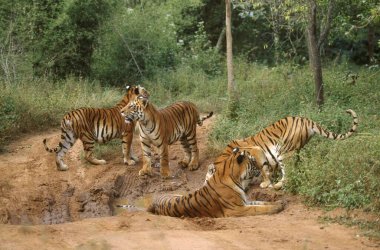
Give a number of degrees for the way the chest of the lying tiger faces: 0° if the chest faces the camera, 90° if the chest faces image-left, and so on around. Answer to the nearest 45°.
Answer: approximately 270°

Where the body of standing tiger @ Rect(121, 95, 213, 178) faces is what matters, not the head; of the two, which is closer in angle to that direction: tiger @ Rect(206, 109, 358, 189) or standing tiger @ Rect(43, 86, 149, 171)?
the standing tiger

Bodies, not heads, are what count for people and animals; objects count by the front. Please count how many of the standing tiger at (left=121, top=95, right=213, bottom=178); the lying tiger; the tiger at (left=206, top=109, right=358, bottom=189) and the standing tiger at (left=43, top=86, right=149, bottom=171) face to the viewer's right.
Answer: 2

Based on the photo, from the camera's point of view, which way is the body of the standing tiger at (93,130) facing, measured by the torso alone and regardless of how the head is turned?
to the viewer's right

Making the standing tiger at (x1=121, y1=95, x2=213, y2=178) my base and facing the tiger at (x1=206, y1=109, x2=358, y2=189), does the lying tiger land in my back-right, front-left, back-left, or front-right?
front-right

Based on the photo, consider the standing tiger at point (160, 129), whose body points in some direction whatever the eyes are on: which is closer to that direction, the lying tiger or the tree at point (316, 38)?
the lying tiger

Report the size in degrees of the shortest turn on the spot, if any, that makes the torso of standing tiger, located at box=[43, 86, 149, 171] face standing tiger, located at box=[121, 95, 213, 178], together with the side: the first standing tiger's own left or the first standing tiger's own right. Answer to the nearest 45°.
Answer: approximately 45° to the first standing tiger's own right

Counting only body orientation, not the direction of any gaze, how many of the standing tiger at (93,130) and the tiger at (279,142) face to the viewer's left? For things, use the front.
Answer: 1

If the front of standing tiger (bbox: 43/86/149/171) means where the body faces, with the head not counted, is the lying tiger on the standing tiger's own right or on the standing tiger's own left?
on the standing tiger's own right

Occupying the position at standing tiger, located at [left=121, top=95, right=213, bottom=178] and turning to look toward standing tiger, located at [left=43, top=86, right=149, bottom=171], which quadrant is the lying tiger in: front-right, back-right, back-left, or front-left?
back-left

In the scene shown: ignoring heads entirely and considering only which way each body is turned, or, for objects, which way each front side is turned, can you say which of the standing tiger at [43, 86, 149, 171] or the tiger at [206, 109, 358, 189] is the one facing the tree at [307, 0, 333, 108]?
the standing tiger

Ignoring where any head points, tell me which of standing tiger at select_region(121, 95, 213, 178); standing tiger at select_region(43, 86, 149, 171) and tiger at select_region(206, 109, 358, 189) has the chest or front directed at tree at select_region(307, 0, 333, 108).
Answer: standing tiger at select_region(43, 86, 149, 171)

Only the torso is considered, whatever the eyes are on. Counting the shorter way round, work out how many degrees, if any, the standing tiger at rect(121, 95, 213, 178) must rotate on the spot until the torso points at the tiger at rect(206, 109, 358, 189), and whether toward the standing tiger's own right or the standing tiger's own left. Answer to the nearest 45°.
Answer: approximately 90° to the standing tiger's own left

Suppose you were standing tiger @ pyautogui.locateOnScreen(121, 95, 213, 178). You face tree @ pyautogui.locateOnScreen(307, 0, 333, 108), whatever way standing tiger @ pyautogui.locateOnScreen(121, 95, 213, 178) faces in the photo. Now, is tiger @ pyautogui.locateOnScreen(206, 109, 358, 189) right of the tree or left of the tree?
right

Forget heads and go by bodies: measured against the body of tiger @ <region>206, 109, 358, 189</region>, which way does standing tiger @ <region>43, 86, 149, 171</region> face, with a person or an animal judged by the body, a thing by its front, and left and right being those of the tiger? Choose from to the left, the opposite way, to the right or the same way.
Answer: the opposite way

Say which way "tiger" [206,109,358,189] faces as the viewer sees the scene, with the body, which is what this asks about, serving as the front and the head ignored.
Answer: to the viewer's left

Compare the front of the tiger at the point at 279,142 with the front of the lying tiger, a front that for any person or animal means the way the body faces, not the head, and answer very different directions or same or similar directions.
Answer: very different directions

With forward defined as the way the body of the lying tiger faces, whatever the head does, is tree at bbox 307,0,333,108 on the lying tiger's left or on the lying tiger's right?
on the lying tiger's left
